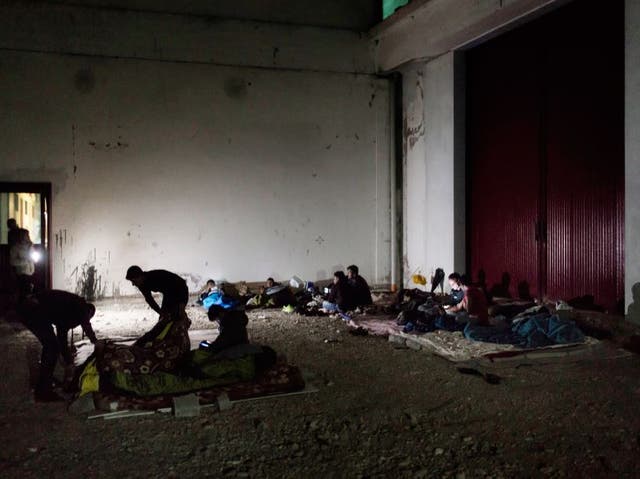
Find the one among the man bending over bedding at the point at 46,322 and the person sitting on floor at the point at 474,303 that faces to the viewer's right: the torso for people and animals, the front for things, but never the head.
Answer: the man bending over bedding

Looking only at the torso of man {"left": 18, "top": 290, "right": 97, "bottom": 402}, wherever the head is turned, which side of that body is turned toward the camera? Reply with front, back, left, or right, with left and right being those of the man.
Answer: right

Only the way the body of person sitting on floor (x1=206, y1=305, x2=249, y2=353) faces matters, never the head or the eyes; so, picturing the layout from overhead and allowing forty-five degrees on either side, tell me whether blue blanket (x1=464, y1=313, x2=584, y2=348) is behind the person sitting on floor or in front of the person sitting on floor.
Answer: behind

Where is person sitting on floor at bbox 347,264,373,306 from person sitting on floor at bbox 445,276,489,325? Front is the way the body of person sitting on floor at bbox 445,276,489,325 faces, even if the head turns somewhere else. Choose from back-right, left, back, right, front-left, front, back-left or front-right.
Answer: front-right

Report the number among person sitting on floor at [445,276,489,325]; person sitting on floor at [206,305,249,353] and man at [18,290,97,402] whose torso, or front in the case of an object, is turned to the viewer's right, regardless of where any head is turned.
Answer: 1

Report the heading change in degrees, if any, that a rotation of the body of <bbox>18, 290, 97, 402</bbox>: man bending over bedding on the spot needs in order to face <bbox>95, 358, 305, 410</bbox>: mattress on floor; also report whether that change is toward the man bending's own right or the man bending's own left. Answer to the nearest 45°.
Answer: approximately 45° to the man bending's own right

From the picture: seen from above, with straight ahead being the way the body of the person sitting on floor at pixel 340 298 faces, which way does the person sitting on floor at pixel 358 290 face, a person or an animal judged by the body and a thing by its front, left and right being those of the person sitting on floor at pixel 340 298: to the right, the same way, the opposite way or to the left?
the same way

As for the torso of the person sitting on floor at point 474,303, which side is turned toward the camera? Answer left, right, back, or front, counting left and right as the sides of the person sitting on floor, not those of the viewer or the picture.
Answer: left

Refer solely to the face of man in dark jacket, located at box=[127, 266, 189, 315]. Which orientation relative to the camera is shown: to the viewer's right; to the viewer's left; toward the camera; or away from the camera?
to the viewer's left

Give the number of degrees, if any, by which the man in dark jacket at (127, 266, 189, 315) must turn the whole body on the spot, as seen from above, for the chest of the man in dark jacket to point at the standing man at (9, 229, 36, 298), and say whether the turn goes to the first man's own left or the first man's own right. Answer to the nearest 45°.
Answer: approximately 45° to the first man's own right

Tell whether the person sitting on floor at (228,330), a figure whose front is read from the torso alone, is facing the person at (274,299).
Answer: no

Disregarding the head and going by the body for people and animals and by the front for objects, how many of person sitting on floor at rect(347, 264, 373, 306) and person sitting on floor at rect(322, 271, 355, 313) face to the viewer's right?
0

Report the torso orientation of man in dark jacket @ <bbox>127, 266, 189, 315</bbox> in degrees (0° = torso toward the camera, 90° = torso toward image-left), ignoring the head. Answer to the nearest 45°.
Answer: approximately 90°
